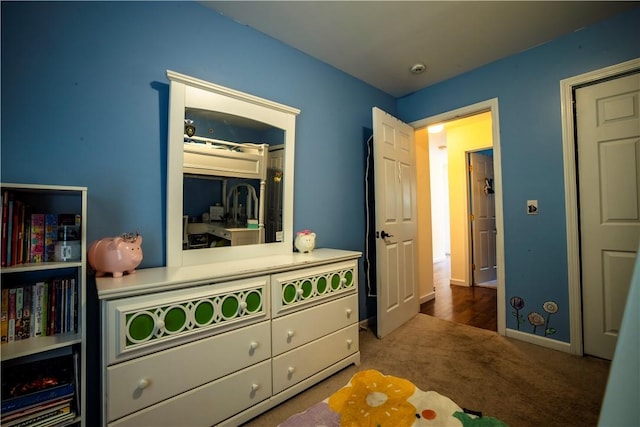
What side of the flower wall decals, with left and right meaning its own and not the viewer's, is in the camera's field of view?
front

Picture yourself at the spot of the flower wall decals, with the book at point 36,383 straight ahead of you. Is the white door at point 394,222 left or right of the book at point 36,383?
right

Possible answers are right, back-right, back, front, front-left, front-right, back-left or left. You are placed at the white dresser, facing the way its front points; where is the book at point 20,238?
back-right

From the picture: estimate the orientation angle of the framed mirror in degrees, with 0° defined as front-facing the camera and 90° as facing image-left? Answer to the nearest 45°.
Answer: approximately 315°

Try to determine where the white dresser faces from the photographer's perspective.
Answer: facing the viewer and to the right of the viewer

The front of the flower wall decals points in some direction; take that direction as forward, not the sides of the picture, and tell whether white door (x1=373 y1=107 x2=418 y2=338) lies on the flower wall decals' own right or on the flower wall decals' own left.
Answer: on the flower wall decals' own right

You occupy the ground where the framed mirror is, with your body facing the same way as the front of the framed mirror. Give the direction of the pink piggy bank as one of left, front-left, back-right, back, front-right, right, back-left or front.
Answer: right

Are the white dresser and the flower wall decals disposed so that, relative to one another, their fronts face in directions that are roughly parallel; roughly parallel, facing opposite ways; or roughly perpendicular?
roughly perpendicular

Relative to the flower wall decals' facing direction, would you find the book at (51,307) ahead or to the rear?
ahead

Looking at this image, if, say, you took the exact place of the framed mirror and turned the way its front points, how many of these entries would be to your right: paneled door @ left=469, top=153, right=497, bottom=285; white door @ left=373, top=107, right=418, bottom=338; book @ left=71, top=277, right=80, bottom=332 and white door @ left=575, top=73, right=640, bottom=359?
1
